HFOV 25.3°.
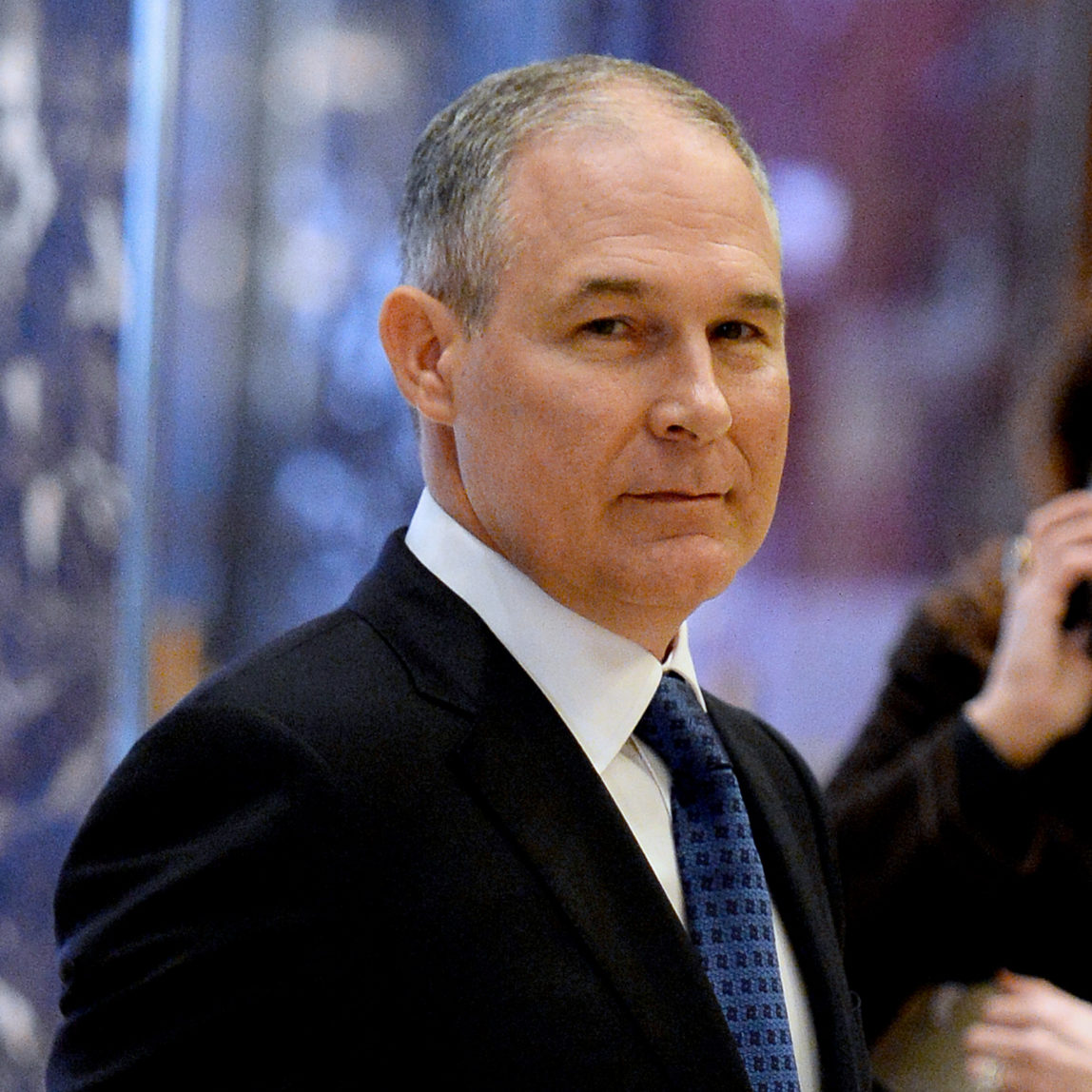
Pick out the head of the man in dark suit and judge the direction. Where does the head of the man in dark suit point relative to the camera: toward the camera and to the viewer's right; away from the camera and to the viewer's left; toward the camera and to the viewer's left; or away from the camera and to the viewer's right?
toward the camera and to the viewer's right

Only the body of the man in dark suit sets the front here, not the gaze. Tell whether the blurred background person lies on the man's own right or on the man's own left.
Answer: on the man's own left
